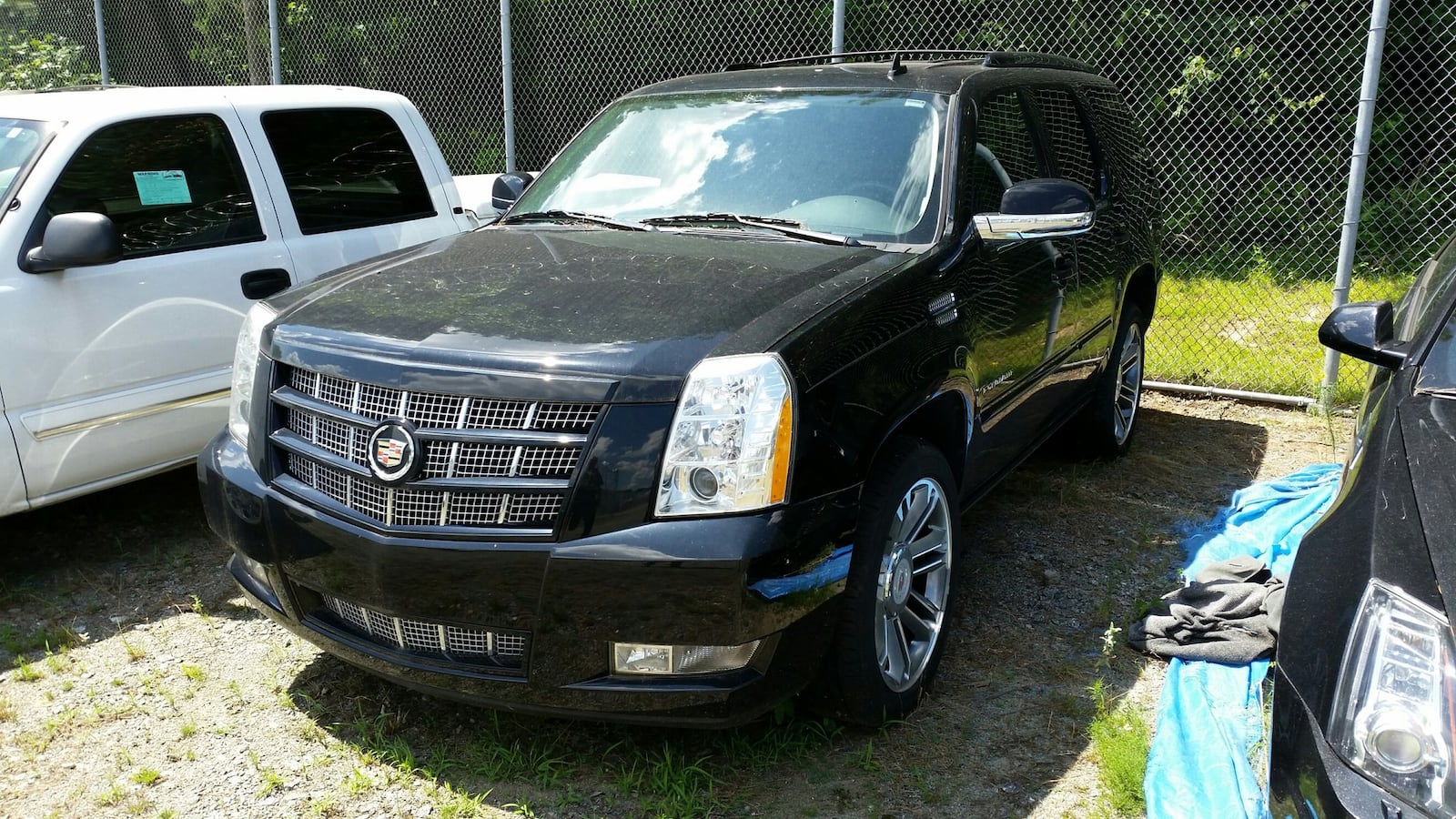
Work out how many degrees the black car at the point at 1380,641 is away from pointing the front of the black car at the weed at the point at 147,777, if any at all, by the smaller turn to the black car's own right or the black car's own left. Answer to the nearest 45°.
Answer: approximately 90° to the black car's own right

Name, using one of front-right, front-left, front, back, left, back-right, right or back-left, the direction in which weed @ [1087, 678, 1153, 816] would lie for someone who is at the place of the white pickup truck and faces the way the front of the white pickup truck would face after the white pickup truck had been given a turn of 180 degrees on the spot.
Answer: right

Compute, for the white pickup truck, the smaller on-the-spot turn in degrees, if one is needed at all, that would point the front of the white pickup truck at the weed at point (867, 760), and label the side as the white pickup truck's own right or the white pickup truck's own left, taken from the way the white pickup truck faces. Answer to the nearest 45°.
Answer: approximately 90° to the white pickup truck's own left

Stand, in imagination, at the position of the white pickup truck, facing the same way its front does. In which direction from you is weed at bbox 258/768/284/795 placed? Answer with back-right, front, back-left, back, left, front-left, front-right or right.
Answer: front-left

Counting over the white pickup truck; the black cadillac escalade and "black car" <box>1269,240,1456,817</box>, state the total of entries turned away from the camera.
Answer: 0

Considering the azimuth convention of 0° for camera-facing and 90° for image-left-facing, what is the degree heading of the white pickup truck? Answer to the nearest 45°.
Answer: approximately 45°

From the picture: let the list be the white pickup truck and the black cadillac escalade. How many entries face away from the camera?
0

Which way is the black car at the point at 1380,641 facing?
toward the camera

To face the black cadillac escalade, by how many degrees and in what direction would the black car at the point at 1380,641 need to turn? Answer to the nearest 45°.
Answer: approximately 90° to its right

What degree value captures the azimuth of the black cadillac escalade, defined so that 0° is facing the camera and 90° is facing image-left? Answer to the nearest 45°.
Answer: approximately 45°

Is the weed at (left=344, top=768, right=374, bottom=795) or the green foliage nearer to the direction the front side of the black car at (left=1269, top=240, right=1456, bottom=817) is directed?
the weed
